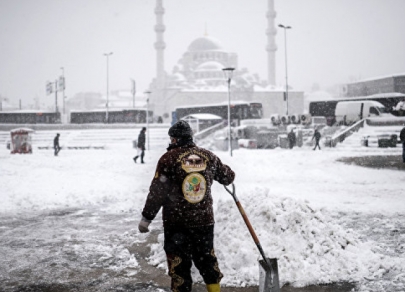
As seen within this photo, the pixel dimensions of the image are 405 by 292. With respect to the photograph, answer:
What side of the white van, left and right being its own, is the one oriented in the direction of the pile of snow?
right

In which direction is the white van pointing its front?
to the viewer's right

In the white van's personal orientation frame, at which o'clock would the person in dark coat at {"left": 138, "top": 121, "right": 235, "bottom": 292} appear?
The person in dark coat is roughly at 3 o'clock from the white van.

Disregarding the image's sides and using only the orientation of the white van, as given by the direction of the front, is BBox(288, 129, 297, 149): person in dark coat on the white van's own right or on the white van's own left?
on the white van's own right

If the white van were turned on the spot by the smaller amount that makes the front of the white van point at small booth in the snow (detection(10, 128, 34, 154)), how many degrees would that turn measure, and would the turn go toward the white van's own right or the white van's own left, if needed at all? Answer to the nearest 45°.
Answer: approximately 135° to the white van's own right
